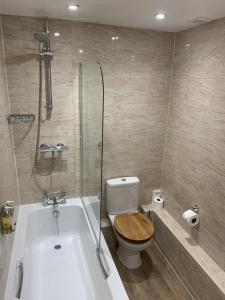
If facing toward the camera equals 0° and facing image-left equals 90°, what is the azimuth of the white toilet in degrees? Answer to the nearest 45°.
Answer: approximately 315°

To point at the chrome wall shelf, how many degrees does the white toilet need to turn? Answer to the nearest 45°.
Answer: approximately 135° to its right

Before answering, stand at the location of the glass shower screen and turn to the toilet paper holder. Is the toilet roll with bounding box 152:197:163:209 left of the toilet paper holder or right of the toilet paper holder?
left
